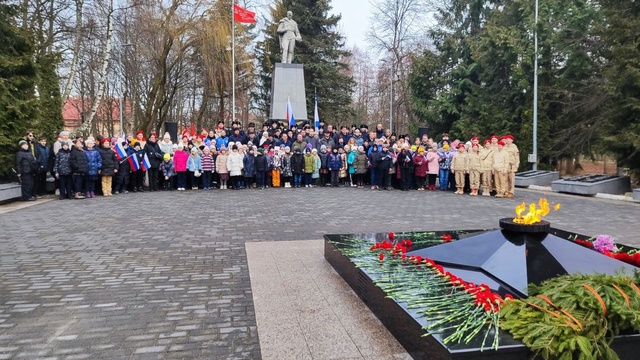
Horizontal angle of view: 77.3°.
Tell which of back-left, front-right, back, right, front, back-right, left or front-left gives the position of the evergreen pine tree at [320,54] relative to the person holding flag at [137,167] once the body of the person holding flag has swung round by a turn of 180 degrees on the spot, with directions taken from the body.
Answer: front-right

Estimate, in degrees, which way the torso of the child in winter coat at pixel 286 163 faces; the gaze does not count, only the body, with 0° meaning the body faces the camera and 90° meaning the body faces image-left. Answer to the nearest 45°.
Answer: approximately 0°

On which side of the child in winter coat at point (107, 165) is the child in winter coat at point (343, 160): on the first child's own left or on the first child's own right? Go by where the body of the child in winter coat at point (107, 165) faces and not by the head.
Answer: on the first child's own left

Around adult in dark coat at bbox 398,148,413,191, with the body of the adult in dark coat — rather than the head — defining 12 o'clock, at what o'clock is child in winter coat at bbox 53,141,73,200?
The child in winter coat is roughly at 2 o'clock from the adult in dark coat.

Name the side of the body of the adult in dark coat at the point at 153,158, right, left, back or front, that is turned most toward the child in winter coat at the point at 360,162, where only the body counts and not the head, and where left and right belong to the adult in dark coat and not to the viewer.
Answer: left

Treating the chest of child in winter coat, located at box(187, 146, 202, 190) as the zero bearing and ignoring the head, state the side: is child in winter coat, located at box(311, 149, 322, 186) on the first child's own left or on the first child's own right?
on the first child's own left

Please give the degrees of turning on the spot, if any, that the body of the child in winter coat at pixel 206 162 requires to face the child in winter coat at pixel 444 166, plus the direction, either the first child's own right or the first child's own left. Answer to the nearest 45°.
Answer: approximately 90° to the first child's own left
